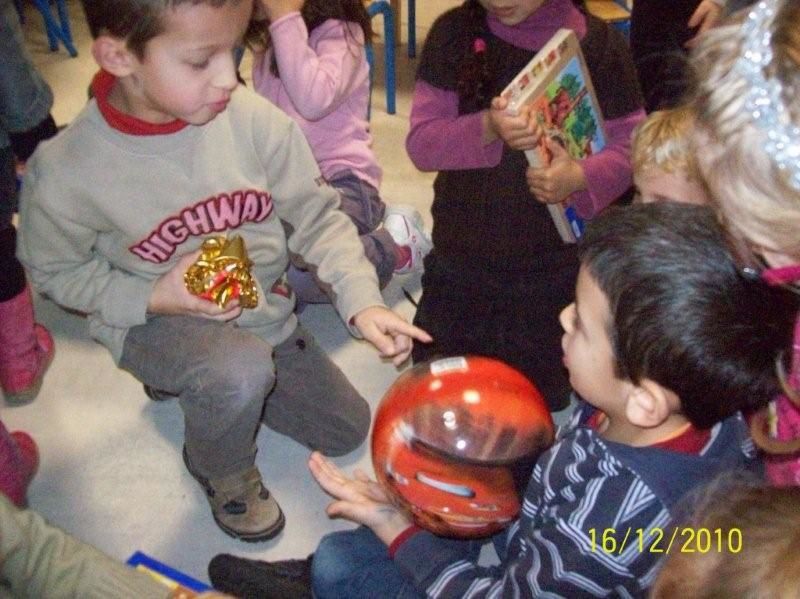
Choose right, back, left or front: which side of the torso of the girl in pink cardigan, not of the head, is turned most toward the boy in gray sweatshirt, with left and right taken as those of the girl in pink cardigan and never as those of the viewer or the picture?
left

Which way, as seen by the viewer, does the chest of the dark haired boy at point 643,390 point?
to the viewer's left

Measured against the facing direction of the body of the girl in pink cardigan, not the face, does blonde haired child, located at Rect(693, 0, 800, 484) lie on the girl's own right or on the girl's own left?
on the girl's own left

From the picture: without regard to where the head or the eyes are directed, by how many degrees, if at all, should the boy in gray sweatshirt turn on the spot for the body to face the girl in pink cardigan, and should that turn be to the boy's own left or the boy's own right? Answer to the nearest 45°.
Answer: approximately 90° to the boy's own left

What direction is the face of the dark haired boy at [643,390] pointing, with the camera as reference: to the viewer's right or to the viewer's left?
to the viewer's left
